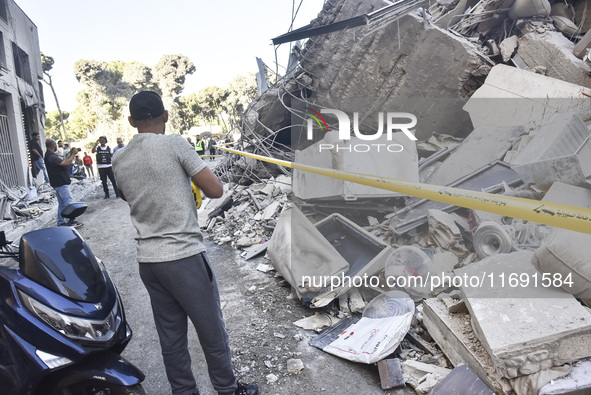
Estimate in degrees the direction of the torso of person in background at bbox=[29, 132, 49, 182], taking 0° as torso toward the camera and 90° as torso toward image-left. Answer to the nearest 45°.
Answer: approximately 270°

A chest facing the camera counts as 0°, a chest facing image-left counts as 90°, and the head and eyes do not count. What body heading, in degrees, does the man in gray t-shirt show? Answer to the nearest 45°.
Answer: approximately 225°

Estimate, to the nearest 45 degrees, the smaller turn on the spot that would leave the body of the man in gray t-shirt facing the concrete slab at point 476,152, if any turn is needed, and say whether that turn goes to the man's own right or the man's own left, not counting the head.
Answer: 0° — they already face it
